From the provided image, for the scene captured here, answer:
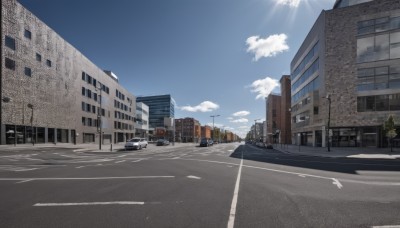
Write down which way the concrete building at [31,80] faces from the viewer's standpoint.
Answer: facing the viewer and to the right of the viewer

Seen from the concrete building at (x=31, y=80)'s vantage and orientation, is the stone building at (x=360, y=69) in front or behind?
in front
